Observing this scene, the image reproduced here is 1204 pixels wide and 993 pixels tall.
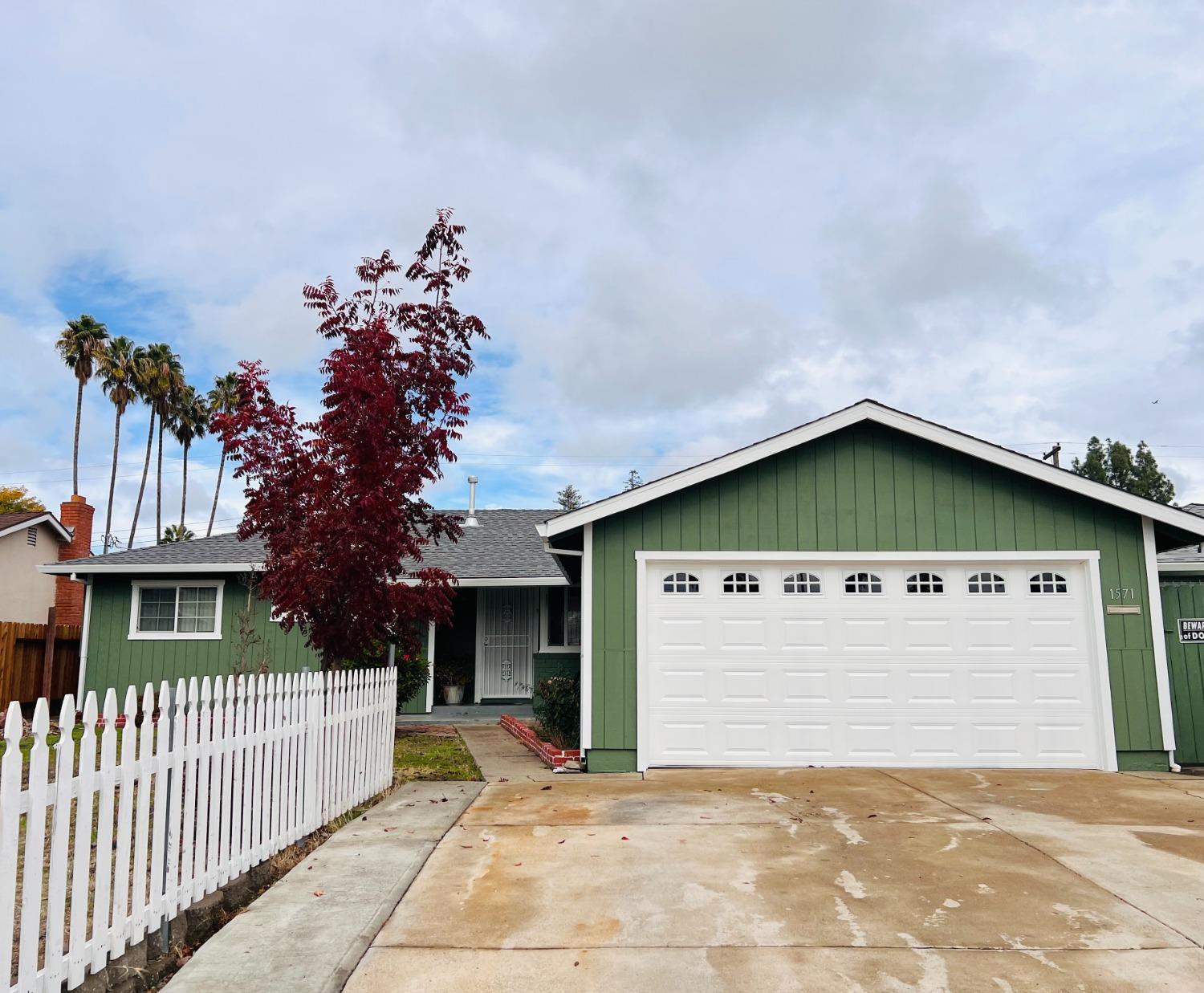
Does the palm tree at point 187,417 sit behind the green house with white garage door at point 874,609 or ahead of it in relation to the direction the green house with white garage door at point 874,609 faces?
behind

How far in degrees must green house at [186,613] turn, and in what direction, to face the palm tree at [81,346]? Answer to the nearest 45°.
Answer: approximately 180°

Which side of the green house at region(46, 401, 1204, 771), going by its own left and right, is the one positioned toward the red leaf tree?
right

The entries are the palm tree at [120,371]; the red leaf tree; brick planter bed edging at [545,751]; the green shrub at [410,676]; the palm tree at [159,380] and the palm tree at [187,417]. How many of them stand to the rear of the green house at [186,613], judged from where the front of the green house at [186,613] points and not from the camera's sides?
3

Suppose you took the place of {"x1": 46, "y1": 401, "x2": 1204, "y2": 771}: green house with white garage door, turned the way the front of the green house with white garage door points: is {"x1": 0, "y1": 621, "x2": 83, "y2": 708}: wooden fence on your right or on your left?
on your right

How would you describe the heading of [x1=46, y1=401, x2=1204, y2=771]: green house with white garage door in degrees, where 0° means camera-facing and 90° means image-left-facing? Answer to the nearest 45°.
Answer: approximately 0°

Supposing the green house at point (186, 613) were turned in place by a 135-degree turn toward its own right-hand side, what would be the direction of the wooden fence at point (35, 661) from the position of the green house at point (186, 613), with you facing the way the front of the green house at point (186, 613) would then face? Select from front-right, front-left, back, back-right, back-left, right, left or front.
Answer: front
